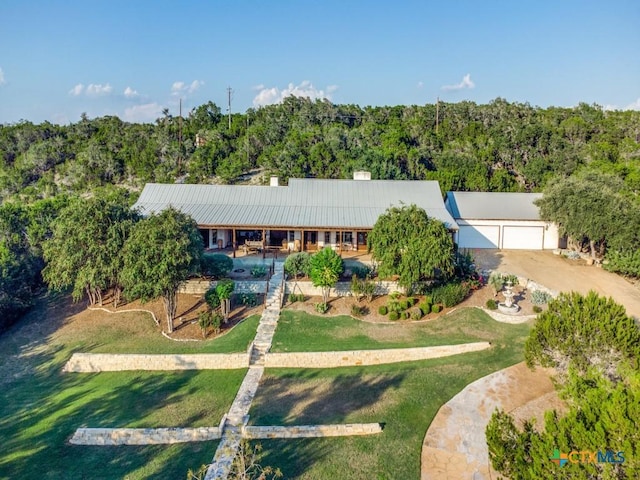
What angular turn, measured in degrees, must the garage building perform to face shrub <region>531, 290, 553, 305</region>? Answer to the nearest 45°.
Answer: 0° — it already faces it

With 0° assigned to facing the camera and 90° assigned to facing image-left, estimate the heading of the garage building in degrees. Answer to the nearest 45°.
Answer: approximately 0°

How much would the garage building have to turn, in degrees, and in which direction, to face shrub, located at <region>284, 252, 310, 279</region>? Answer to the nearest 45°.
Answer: approximately 45° to its right

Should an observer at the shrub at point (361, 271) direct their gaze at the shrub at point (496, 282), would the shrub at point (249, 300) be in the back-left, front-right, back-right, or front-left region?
back-right

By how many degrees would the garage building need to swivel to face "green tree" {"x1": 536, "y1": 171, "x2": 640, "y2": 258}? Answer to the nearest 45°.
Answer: approximately 45° to its left

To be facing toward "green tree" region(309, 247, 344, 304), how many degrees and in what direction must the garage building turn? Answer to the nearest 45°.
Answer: approximately 45° to its right

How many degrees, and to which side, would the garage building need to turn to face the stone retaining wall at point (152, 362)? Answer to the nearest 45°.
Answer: approximately 45° to its right

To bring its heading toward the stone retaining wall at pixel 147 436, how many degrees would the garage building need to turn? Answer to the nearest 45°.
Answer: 0° — it already faces it

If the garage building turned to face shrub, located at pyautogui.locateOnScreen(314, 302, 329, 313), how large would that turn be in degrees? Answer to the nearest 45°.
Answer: approximately 45° to its right

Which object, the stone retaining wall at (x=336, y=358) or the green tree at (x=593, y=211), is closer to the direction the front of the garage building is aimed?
the stone retaining wall

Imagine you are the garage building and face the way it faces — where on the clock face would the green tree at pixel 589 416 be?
The green tree is roughly at 12 o'clock from the garage building.
